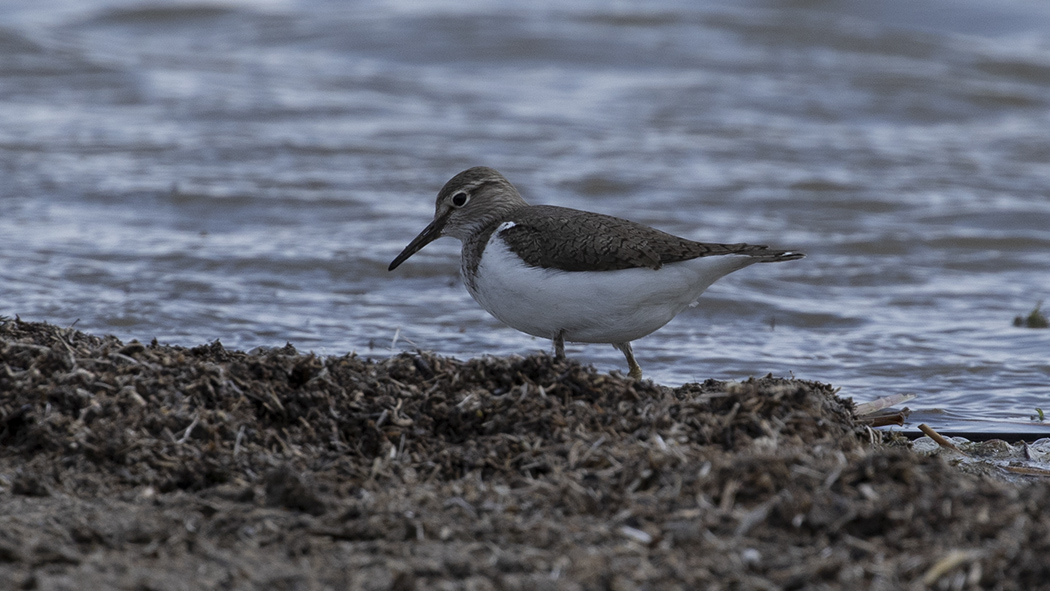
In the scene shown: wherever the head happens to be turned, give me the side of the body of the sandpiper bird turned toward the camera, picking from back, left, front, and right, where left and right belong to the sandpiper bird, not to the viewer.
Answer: left

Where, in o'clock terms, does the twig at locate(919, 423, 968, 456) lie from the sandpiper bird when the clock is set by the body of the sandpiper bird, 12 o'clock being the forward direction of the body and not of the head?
The twig is roughly at 6 o'clock from the sandpiper bird.

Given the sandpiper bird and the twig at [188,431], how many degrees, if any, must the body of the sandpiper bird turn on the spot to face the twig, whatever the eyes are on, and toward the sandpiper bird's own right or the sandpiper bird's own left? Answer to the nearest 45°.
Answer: approximately 45° to the sandpiper bird's own left
